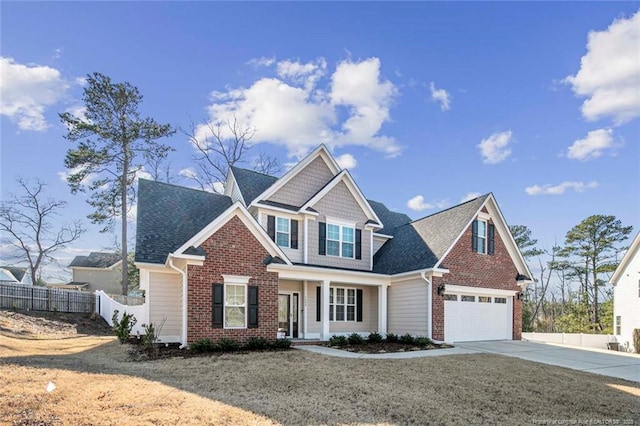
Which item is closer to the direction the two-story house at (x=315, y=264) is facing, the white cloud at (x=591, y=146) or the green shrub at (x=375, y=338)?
the green shrub

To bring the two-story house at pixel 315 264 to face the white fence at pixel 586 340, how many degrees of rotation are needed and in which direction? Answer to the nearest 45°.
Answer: approximately 90° to its left

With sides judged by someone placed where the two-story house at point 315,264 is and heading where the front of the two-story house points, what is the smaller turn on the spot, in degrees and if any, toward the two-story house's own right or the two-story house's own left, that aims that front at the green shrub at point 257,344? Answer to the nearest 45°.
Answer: approximately 45° to the two-story house's own right

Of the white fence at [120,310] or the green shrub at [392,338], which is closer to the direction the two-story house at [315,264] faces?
the green shrub

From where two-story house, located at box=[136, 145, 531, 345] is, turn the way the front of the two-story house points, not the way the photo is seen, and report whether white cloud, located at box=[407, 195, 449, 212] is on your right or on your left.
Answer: on your left

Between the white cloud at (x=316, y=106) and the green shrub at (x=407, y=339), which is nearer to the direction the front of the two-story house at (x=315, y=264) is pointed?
the green shrub

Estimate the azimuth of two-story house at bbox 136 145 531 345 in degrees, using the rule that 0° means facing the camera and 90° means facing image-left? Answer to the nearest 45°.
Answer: approximately 315°
